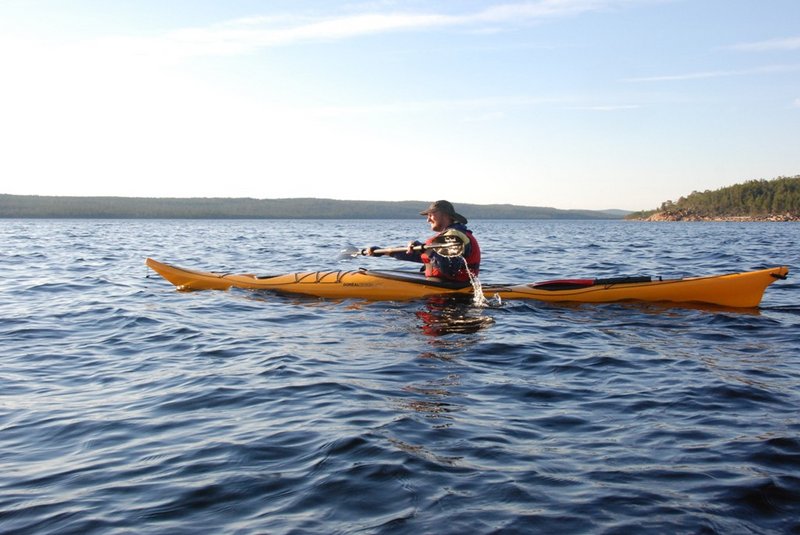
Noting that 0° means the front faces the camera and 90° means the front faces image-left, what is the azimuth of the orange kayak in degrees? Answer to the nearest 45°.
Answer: approximately 90°

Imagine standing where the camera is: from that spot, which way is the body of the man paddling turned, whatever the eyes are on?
to the viewer's left
